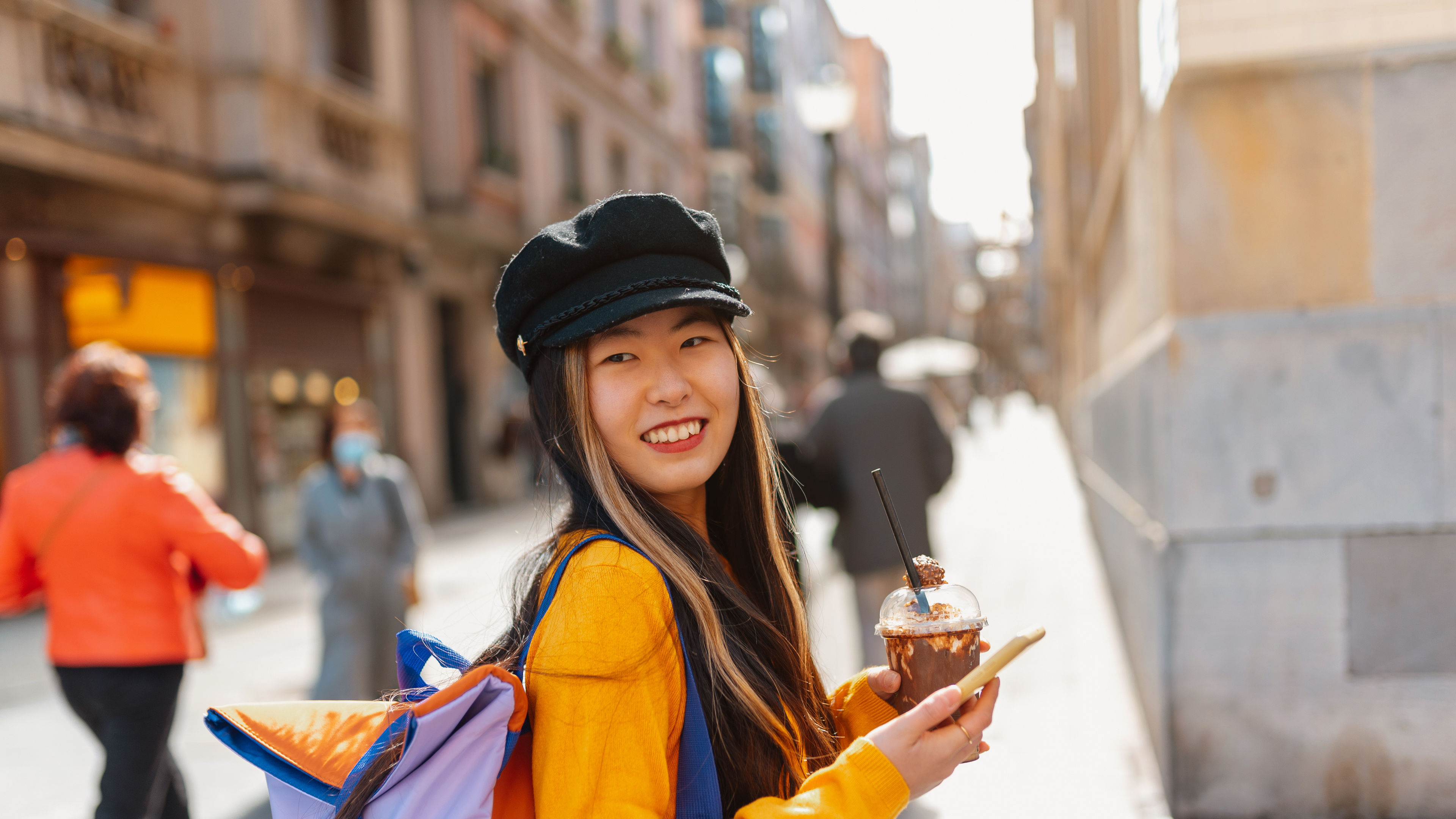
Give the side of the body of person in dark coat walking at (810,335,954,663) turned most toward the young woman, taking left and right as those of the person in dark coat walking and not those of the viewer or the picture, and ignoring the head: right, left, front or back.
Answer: back

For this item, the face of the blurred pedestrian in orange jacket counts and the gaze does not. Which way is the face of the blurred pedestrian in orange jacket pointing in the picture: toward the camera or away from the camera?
away from the camera

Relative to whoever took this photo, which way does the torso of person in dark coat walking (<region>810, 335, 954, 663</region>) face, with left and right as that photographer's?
facing away from the viewer

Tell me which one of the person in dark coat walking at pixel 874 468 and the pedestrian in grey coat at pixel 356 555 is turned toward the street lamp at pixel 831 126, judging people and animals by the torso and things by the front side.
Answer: the person in dark coat walking

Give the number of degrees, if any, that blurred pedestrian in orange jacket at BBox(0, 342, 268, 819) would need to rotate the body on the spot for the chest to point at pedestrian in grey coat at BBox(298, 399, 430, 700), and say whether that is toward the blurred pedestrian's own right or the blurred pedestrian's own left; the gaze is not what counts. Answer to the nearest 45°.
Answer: approximately 45° to the blurred pedestrian's own right

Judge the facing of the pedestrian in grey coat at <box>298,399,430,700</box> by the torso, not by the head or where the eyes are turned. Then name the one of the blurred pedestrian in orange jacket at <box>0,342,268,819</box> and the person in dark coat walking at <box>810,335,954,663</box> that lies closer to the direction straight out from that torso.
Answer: the blurred pedestrian in orange jacket

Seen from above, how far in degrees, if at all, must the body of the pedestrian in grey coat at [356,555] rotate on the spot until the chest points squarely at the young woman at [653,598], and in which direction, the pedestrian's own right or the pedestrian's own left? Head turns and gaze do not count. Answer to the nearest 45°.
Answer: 0° — they already face them

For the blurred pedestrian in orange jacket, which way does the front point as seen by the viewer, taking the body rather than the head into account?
away from the camera

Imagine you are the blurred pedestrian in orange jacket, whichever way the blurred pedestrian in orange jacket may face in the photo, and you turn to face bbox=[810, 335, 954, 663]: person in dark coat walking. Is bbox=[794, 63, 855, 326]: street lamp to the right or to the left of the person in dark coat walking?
left

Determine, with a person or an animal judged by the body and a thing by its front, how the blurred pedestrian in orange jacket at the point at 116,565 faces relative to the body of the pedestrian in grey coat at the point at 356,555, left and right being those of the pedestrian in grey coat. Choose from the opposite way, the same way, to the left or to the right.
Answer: the opposite way

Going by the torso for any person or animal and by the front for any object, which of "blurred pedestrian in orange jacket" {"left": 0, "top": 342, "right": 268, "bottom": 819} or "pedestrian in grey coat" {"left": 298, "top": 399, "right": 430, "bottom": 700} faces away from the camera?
the blurred pedestrian in orange jacket

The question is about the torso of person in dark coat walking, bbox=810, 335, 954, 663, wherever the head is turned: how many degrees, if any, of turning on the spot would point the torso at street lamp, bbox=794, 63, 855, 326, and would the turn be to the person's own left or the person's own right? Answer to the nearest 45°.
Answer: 0° — they already face it
